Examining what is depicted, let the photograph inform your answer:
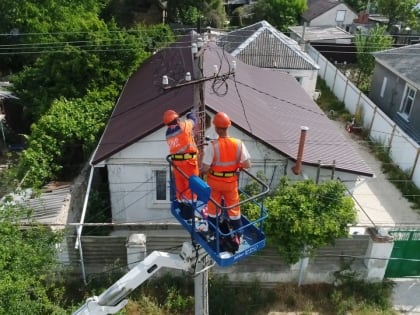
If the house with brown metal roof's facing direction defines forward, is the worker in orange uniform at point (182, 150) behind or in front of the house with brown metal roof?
in front

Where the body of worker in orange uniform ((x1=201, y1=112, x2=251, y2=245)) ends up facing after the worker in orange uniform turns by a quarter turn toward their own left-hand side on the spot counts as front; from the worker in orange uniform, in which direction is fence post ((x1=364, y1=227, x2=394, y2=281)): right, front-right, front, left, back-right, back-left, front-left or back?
back-right

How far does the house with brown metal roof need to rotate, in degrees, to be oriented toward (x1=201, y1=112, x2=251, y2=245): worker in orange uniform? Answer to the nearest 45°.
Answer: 0° — it already faces them

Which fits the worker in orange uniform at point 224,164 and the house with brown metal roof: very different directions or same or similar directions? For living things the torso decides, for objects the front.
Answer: very different directions

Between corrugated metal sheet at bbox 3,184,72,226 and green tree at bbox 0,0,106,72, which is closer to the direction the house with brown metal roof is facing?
the corrugated metal sheet

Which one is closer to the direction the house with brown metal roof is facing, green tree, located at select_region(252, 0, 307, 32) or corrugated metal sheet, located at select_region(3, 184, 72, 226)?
the corrugated metal sheet

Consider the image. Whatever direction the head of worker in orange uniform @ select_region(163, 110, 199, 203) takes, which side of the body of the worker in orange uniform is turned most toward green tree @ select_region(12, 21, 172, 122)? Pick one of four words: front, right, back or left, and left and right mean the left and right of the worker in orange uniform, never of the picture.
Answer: left

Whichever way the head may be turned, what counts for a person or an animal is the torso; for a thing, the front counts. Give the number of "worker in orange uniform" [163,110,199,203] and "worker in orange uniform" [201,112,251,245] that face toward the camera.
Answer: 0

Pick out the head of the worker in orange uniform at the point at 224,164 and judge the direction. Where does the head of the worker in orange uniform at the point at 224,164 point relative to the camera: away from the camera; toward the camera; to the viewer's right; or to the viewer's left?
away from the camera

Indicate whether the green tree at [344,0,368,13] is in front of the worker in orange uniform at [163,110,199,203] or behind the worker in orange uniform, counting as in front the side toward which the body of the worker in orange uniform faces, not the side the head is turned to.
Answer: in front

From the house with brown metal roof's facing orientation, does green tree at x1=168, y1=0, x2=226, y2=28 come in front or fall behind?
behind

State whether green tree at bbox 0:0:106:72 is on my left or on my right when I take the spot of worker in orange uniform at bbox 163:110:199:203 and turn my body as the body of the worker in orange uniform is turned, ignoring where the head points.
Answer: on my left

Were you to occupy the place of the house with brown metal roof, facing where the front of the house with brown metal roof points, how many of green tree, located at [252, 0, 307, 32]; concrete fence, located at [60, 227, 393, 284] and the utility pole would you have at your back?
1

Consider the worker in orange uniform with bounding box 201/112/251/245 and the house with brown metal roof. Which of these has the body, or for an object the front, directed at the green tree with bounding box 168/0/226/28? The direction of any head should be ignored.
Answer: the worker in orange uniform

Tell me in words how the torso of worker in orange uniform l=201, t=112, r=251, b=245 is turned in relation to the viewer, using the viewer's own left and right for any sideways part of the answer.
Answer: facing away from the viewer

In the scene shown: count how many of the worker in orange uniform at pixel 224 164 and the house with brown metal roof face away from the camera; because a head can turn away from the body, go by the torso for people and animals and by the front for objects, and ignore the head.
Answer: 1

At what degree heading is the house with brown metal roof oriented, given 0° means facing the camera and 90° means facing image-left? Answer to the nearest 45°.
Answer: approximately 0°

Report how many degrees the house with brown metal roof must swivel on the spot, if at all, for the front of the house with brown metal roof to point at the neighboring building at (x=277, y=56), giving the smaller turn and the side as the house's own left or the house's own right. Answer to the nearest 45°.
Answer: approximately 180°
